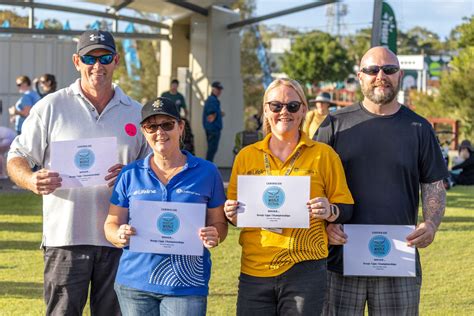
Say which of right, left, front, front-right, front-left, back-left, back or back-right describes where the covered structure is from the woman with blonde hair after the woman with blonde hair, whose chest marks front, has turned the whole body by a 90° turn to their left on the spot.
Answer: left

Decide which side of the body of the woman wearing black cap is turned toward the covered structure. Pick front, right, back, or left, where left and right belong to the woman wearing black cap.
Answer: back

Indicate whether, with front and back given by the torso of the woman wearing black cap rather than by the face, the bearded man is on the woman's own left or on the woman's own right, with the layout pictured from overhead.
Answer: on the woman's own left

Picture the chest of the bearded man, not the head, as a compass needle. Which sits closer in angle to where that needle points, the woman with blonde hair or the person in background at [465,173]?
the woman with blonde hair

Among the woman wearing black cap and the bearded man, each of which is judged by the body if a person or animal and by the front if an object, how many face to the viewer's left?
0

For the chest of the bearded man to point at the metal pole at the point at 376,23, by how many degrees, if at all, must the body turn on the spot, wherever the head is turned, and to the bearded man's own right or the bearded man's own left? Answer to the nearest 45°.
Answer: approximately 180°

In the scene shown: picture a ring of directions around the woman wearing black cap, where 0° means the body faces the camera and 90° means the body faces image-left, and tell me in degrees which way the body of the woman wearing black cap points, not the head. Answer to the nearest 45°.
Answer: approximately 0°

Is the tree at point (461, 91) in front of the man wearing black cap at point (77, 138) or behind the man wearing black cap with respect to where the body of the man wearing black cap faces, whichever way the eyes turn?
behind
